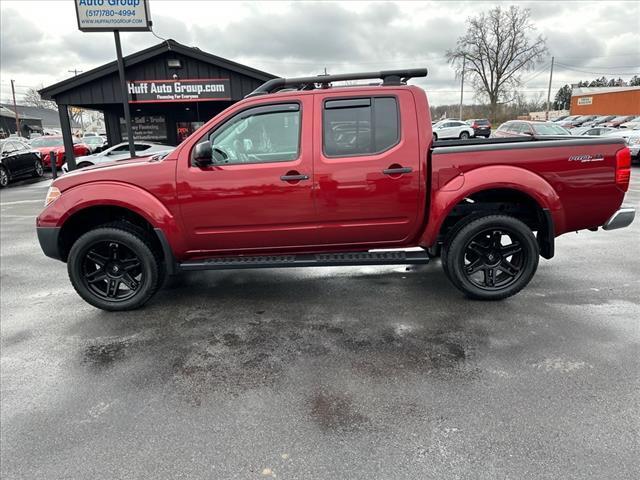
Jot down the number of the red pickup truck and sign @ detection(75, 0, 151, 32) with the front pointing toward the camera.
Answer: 1

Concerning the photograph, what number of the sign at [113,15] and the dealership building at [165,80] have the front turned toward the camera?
2

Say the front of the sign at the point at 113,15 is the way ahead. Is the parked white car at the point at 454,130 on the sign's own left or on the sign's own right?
on the sign's own left

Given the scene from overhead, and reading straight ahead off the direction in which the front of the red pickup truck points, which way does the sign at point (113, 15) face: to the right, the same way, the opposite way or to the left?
to the left

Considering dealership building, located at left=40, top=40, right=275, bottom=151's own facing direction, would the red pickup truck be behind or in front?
in front

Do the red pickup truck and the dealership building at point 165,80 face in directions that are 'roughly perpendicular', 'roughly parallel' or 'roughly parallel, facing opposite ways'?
roughly perpendicular

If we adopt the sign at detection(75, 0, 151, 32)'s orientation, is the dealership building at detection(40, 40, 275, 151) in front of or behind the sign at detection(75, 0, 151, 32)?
behind

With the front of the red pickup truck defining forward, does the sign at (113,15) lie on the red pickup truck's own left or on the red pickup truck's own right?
on the red pickup truck's own right

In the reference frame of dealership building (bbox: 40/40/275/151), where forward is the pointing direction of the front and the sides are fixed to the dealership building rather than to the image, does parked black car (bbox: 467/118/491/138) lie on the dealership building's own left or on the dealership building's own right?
on the dealership building's own left

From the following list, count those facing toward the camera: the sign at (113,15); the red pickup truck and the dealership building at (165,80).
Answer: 2

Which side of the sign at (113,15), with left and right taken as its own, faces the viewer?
front

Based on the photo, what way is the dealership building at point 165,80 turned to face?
toward the camera

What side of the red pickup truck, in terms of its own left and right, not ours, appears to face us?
left
